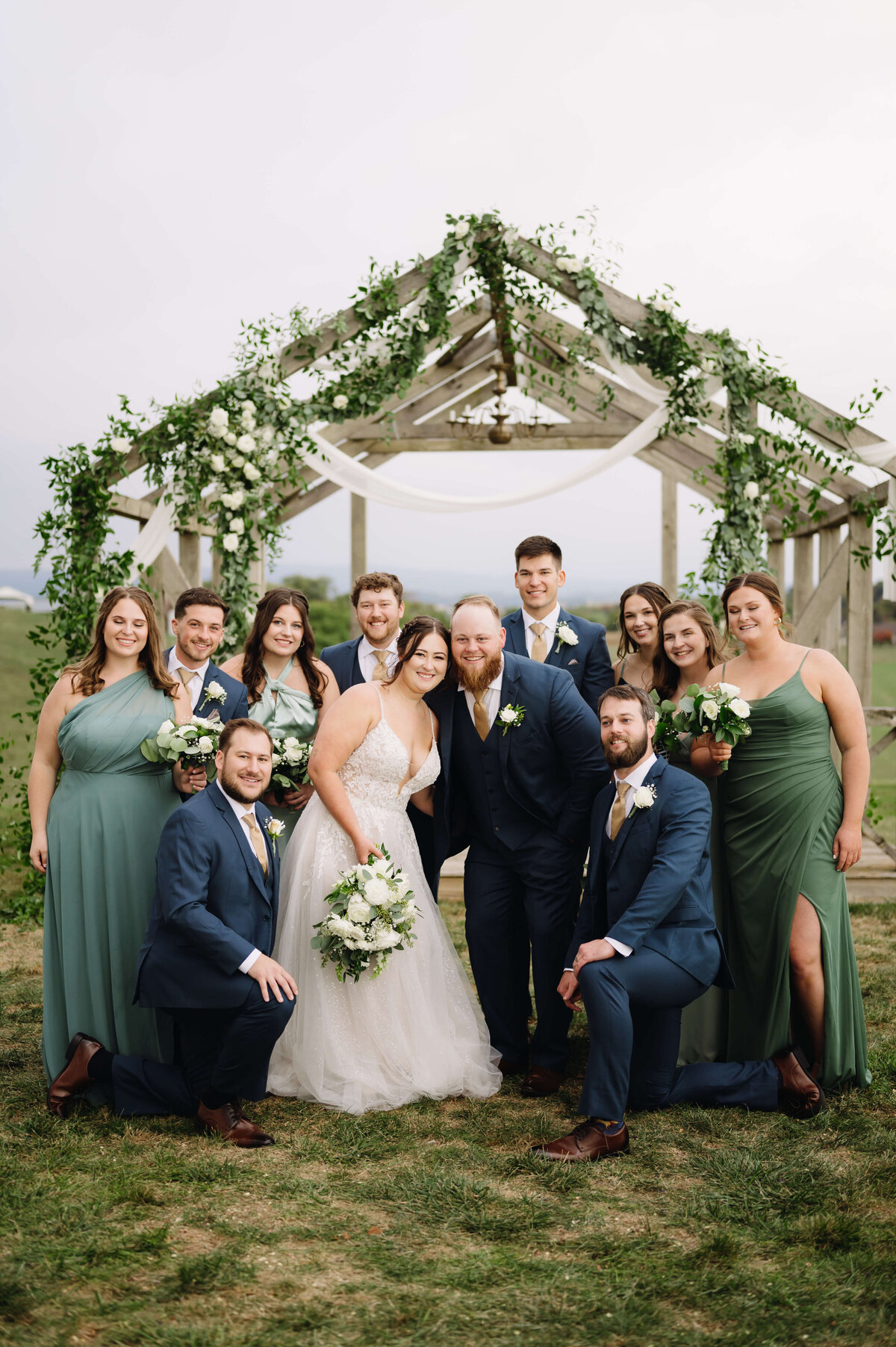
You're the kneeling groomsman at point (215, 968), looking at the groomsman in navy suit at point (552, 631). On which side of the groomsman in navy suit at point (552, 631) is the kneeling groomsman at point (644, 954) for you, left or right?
right

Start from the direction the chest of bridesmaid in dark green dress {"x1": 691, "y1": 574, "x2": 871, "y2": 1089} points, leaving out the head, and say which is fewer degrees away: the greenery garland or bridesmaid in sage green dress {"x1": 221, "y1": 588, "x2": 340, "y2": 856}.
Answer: the bridesmaid in sage green dress

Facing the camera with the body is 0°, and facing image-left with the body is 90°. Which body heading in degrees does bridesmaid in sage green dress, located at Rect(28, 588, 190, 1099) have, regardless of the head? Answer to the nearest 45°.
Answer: approximately 0°

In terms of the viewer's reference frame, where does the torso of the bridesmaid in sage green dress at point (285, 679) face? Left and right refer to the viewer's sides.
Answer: facing the viewer

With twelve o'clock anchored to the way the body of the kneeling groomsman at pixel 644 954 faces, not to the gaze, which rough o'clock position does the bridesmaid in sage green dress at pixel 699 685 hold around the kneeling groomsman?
The bridesmaid in sage green dress is roughly at 5 o'clock from the kneeling groomsman.

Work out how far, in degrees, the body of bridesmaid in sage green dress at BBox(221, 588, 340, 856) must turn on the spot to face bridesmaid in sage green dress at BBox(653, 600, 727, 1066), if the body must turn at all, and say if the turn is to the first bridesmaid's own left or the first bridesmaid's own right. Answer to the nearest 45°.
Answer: approximately 90° to the first bridesmaid's own left

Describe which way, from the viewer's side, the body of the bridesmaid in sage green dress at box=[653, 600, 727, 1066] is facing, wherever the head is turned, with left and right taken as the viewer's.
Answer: facing the viewer and to the left of the viewer

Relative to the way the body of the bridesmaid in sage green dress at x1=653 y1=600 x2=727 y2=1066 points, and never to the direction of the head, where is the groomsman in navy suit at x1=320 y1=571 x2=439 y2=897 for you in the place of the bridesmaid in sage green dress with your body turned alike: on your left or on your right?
on your right
